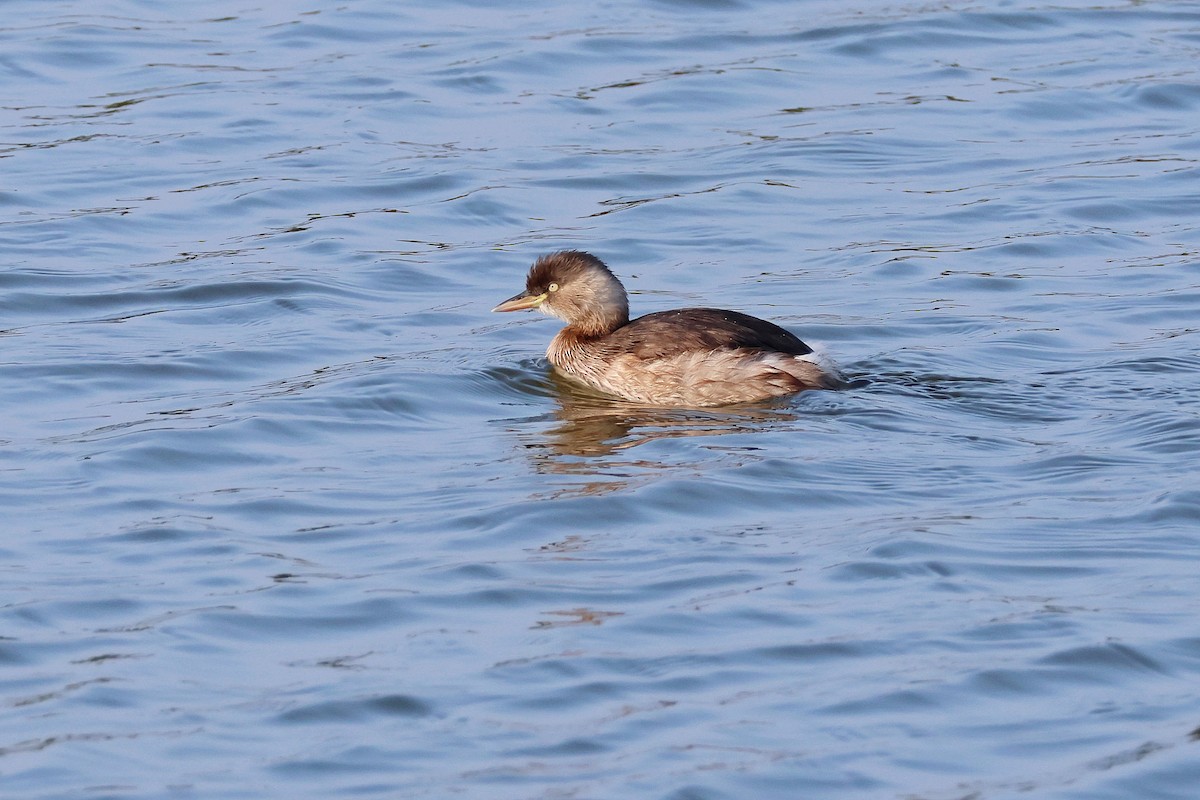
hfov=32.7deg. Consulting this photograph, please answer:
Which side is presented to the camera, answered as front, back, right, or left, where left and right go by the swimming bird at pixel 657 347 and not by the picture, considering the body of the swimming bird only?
left
